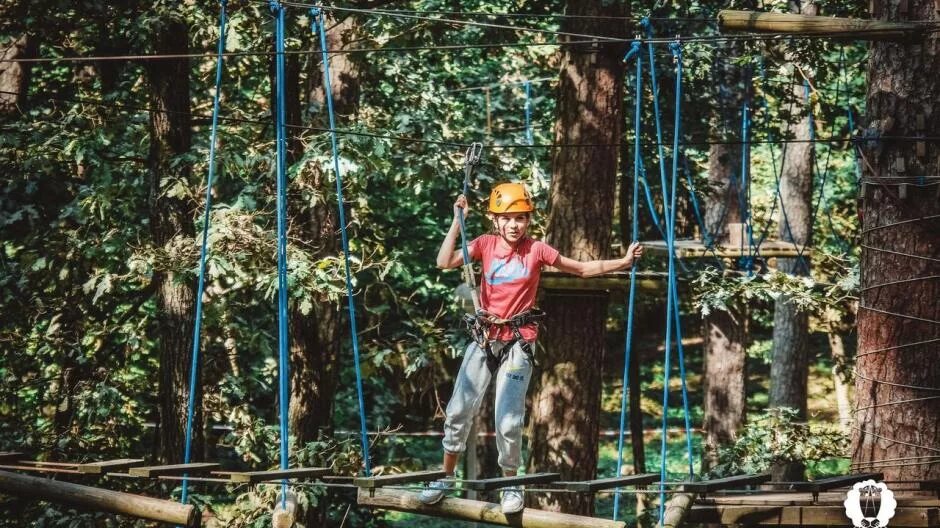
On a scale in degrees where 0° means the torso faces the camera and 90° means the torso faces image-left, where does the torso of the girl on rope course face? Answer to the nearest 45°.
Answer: approximately 0°

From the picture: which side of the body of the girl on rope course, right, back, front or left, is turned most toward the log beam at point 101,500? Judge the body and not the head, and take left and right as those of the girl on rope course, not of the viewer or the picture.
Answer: right

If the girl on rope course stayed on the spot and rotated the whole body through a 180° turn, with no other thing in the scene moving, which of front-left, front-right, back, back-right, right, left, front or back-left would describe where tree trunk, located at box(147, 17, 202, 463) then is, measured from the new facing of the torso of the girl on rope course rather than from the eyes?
front-left

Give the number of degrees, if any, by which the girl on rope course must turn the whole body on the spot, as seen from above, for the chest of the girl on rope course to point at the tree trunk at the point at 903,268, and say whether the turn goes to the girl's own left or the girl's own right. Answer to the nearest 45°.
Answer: approximately 90° to the girl's own left

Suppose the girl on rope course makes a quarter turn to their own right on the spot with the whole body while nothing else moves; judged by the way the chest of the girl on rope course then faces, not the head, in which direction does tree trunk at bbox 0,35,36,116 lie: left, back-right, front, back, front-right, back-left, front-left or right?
front-right

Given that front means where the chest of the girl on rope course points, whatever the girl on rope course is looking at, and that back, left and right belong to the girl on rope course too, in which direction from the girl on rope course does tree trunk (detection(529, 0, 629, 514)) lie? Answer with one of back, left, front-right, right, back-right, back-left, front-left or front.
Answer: back

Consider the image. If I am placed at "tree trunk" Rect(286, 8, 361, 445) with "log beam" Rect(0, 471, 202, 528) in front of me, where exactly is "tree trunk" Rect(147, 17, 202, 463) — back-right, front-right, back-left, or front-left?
front-right

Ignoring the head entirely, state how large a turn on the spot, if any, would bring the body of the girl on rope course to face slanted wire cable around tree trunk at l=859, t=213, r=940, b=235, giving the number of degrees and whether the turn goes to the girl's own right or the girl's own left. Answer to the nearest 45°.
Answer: approximately 90° to the girl's own left

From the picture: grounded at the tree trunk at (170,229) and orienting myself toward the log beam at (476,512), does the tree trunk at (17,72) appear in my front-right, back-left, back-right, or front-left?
back-right

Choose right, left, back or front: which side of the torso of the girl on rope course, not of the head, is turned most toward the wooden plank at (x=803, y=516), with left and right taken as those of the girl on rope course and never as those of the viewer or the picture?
left

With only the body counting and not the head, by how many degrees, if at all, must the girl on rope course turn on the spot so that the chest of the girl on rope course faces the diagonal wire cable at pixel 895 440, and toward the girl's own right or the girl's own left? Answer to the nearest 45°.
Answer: approximately 90° to the girl's own left

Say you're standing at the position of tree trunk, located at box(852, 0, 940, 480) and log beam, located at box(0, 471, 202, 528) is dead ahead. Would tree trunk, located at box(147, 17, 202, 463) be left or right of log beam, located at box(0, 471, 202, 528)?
right

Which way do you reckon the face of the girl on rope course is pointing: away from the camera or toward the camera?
toward the camera

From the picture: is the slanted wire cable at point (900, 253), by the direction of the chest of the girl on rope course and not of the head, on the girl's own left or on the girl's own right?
on the girl's own left

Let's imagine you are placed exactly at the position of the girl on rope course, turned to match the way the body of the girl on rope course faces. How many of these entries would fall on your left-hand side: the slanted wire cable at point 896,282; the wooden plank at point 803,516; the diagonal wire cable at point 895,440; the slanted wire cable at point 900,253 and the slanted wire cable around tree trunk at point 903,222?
5

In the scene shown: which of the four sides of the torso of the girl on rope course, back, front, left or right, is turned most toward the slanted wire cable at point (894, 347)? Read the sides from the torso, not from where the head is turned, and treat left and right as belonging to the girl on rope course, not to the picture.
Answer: left
